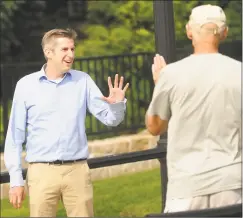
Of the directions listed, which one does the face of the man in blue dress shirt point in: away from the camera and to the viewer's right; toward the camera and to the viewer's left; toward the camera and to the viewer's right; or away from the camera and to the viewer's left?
toward the camera and to the viewer's right

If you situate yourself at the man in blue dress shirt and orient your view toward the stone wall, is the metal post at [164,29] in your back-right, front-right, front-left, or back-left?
front-right

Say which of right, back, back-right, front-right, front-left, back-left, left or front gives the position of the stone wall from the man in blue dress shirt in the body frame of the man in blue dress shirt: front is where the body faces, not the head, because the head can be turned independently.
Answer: back

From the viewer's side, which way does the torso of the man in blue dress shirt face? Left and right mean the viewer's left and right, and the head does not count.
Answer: facing the viewer
